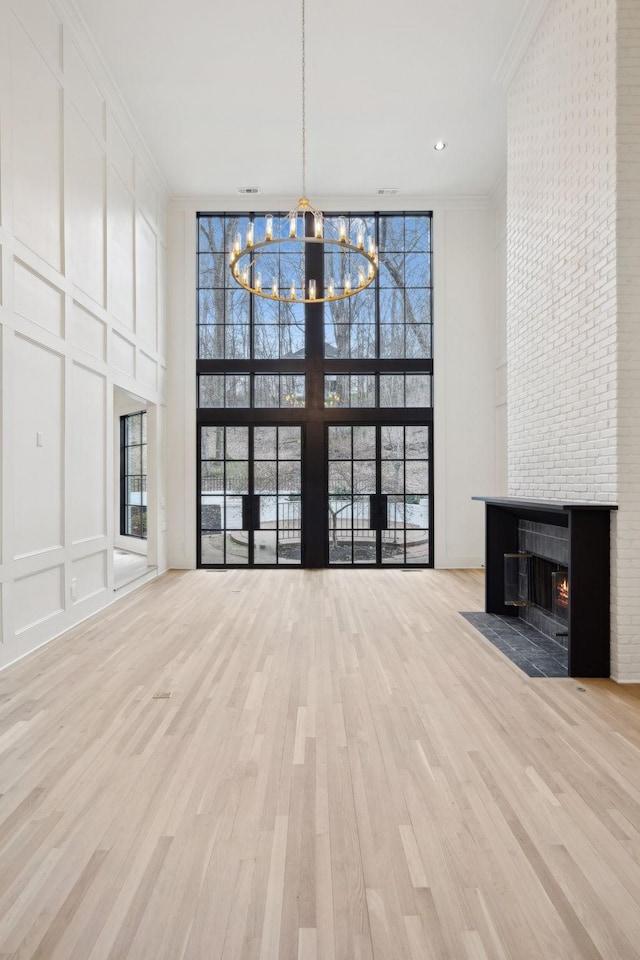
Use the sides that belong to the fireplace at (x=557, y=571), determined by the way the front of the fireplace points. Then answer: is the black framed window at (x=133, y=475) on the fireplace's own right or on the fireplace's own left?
on the fireplace's own right

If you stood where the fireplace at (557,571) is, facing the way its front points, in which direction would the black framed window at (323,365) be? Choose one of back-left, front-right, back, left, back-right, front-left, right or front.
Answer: right

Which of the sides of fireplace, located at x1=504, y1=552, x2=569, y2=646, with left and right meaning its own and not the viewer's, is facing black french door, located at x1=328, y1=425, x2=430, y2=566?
right

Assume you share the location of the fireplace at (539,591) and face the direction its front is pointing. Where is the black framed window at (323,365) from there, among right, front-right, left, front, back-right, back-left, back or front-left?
right

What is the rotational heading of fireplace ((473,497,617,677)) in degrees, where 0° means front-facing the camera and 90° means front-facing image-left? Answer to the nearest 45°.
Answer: approximately 45°
